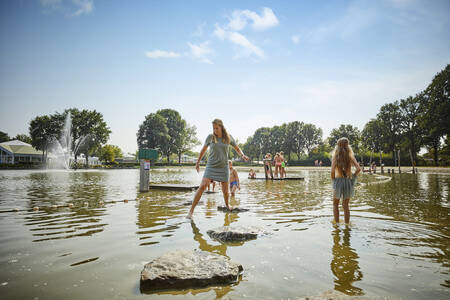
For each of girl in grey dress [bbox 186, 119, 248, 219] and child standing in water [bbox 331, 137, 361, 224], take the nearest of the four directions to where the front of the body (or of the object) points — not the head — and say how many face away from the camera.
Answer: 1

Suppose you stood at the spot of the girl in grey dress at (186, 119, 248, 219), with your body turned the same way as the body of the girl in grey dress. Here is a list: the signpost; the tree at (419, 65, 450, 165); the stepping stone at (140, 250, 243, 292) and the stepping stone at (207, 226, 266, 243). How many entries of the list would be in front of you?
2

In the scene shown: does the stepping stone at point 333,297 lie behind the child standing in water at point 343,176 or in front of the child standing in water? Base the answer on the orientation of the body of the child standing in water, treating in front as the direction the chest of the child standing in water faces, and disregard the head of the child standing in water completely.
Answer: behind

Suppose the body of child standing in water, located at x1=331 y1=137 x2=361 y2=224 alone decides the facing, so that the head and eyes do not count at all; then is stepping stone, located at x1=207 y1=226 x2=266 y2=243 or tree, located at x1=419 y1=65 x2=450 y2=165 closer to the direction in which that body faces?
the tree

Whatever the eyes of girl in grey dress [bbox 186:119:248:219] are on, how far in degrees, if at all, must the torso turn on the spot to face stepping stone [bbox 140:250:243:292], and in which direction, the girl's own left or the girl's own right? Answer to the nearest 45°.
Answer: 0° — they already face it

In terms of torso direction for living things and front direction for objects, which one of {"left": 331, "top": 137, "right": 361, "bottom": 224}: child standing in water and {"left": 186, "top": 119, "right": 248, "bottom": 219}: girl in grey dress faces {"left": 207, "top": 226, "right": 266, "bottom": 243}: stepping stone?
the girl in grey dress

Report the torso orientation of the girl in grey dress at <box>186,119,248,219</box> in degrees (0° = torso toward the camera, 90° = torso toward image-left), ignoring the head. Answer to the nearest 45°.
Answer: approximately 0°

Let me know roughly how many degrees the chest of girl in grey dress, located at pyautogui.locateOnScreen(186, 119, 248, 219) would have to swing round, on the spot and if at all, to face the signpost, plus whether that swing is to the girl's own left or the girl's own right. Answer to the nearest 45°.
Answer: approximately 135° to the girl's own right

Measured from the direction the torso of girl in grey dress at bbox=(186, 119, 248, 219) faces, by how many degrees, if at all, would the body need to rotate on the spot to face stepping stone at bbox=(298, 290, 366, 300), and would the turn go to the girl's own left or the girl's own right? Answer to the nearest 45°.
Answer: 0° — they already face it

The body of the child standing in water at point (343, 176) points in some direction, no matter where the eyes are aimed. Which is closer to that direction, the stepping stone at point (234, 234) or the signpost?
the signpost

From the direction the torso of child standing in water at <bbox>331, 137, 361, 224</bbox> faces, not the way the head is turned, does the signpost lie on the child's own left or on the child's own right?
on the child's own left

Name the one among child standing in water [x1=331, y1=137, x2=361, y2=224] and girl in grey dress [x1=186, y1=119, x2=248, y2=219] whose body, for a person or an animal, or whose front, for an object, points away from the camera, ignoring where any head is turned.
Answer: the child standing in water

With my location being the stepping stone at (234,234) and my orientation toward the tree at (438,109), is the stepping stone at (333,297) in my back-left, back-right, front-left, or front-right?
back-right

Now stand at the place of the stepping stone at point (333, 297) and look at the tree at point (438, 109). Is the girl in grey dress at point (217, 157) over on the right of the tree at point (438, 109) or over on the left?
left

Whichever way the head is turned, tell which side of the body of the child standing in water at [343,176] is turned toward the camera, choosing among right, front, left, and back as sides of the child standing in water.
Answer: back

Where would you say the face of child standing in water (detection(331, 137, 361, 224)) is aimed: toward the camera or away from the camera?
away from the camera
